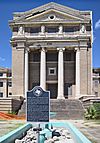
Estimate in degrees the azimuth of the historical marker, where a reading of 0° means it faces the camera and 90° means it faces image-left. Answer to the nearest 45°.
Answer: approximately 0°

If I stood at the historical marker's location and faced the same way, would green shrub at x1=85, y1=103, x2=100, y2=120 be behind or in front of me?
behind
